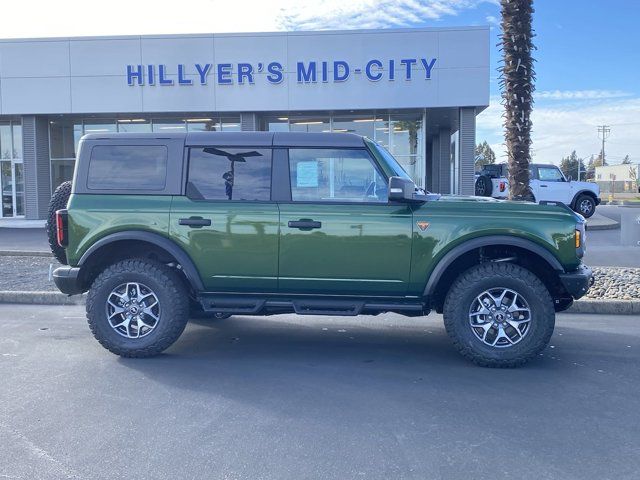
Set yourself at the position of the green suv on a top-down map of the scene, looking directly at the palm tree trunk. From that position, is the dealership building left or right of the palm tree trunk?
left

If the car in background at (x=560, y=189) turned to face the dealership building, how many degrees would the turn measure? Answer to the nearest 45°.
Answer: approximately 135° to its left

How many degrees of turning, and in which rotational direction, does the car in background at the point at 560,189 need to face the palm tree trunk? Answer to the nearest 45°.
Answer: approximately 135° to its right

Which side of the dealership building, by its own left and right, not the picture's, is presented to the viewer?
front

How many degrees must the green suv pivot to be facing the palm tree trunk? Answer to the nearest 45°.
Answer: approximately 45° to its left

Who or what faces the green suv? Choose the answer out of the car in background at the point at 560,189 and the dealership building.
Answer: the dealership building

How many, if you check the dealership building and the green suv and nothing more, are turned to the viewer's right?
1

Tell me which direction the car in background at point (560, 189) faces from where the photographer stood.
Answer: facing away from the viewer and to the right of the viewer

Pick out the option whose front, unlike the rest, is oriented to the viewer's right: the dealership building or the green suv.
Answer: the green suv

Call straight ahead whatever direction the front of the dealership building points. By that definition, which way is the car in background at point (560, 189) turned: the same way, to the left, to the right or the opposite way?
to the left

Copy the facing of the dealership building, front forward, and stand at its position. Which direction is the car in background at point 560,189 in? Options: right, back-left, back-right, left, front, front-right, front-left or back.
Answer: left

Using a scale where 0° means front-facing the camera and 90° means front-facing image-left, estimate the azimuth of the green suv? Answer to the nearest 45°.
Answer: approximately 270°

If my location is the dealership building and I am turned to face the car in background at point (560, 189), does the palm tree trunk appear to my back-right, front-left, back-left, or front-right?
front-right

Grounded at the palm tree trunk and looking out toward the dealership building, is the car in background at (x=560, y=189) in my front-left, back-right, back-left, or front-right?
front-right
